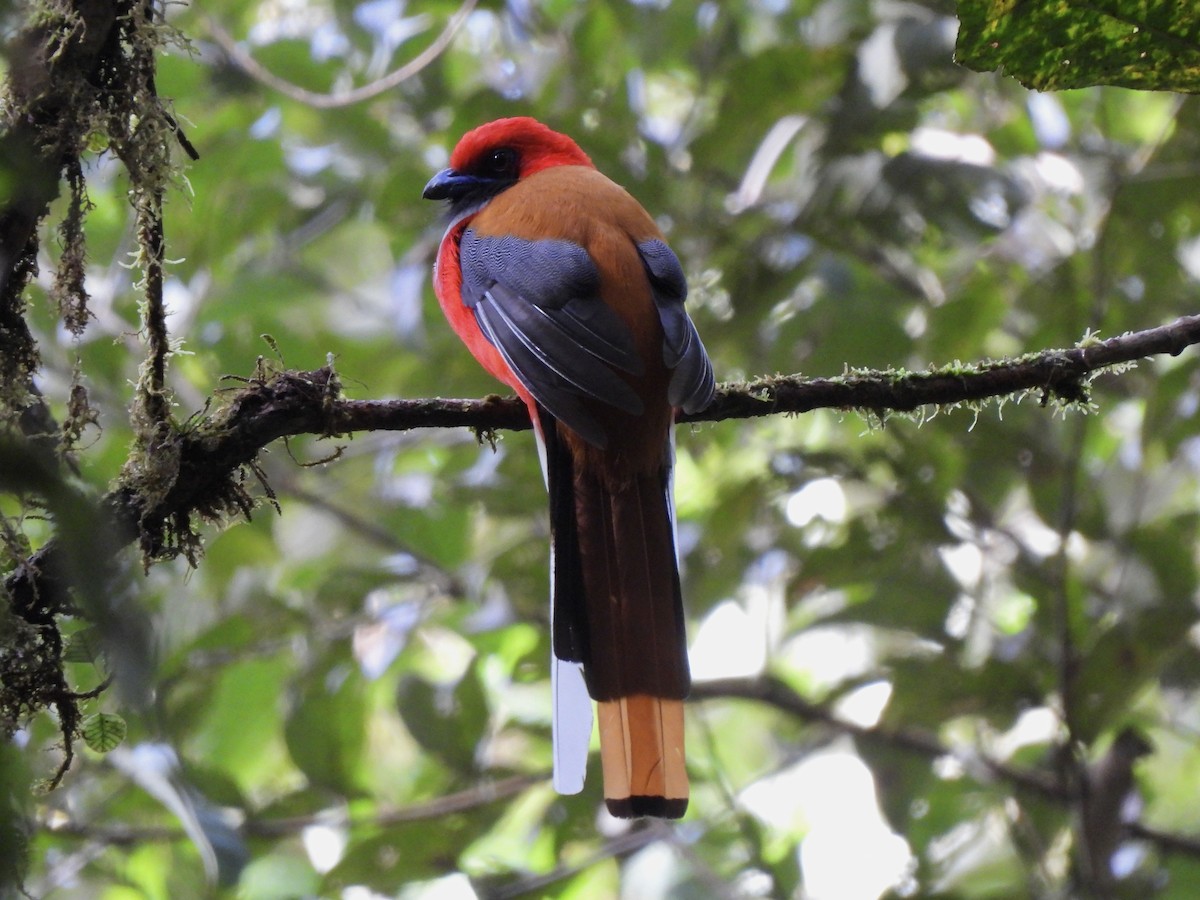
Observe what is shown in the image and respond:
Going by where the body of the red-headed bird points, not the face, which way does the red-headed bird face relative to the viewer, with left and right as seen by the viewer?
facing away from the viewer and to the left of the viewer

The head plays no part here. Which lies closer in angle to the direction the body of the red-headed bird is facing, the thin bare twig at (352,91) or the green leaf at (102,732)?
the thin bare twig

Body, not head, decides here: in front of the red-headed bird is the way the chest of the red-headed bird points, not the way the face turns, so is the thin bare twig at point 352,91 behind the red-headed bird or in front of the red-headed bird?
in front

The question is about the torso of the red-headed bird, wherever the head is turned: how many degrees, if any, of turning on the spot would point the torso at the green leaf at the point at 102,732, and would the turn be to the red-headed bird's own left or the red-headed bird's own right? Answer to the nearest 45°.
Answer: approximately 90° to the red-headed bird's own left
